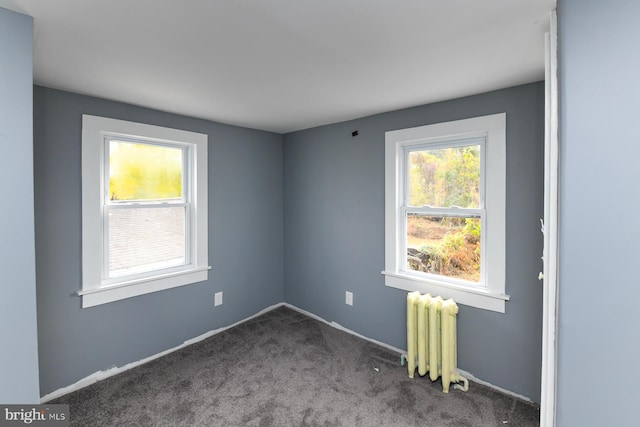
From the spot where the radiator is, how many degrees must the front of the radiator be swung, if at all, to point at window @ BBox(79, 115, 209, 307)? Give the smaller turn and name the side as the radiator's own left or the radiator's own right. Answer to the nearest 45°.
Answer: approximately 45° to the radiator's own right

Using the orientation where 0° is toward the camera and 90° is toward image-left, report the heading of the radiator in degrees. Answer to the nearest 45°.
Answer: approximately 45°
